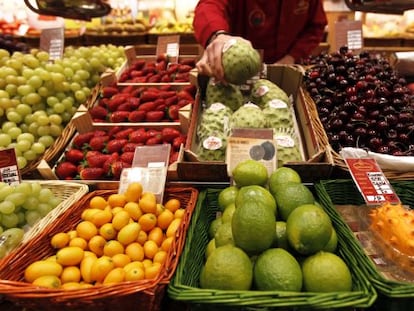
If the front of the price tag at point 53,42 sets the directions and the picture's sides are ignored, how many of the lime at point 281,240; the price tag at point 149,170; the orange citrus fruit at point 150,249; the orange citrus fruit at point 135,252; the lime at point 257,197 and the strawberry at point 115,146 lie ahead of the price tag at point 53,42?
6

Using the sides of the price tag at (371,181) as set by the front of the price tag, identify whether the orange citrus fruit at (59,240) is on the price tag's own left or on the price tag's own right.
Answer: on the price tag's own right

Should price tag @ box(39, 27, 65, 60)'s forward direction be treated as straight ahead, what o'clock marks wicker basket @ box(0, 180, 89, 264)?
The wicker basket is roughly at 12 o'clock from the price tag.

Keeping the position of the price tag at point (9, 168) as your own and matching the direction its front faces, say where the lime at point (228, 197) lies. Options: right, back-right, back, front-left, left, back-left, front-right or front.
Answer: front-left

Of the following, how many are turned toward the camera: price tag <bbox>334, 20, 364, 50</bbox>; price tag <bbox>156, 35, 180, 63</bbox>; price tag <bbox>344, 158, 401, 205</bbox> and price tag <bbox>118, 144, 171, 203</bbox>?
4

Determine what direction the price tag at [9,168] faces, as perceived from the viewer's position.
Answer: facing the viewer

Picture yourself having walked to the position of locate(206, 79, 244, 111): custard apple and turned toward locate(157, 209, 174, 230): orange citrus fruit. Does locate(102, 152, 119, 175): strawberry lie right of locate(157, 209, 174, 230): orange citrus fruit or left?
right

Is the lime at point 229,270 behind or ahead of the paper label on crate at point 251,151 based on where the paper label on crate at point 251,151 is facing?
ahead

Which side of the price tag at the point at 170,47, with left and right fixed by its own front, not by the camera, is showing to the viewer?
front

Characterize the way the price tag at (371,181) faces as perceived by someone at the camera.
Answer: facing the viewer
